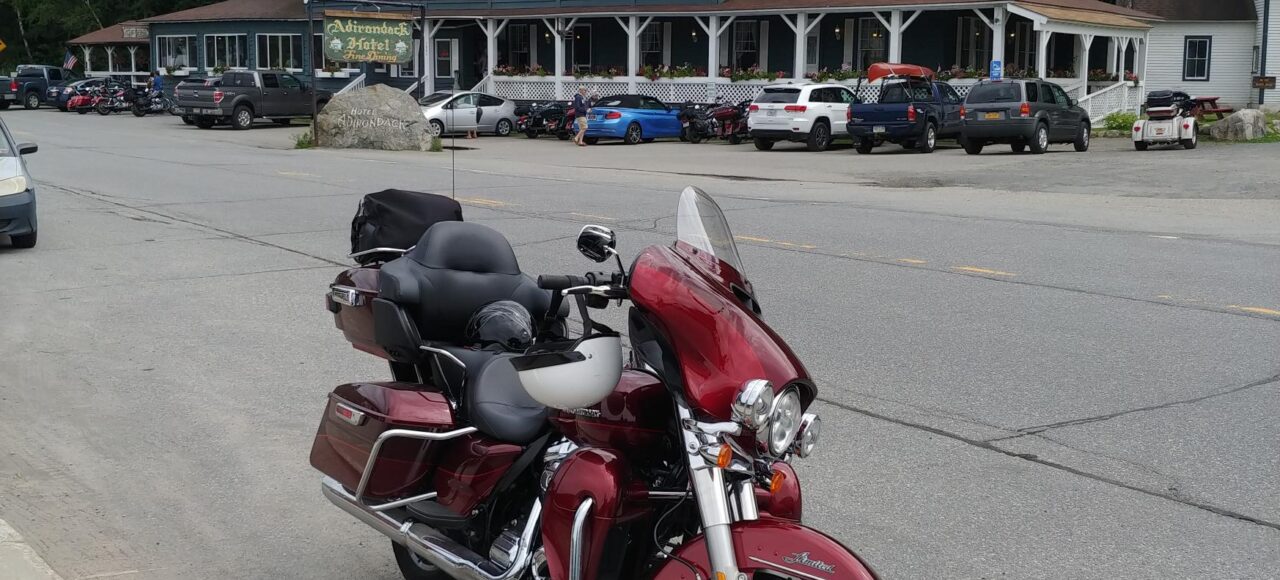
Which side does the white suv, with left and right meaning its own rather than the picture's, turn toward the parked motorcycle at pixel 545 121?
left

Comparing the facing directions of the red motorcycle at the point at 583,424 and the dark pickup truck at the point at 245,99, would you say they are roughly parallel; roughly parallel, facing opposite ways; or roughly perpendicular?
roughly perpendicular

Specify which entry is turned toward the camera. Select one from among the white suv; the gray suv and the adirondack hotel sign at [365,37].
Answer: the adirondack hotel sign

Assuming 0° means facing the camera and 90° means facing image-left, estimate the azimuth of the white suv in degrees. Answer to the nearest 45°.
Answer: approximately 225°

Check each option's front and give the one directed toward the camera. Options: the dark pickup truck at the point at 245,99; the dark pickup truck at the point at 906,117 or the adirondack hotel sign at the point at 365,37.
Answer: the adirondack hotel sign

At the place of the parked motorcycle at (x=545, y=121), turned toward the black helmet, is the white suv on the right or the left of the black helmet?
left

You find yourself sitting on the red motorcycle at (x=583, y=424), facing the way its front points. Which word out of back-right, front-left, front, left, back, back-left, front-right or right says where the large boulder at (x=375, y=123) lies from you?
back-left

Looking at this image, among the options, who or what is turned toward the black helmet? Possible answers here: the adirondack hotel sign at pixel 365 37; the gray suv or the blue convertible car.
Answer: the adirondack hotel sign

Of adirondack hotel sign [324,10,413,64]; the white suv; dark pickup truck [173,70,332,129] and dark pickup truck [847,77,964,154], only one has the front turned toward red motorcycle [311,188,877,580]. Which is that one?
the adirondack hotel sign

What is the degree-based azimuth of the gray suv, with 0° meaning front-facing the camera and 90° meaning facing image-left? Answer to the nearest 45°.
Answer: approximately 225°

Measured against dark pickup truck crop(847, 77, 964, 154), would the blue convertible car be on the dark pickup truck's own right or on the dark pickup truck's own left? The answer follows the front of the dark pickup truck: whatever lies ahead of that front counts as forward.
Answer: on the dark pickup truck's own left

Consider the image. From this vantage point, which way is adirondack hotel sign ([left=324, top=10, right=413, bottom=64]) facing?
toward the camera

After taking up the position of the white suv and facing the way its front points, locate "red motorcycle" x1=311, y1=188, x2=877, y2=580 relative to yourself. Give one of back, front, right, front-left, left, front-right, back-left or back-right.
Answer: back-right

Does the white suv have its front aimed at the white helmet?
no

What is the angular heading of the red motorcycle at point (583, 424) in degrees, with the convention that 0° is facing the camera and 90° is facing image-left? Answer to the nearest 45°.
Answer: approximately 315°

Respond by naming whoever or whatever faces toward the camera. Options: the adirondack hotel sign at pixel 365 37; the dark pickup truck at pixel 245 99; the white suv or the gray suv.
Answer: the adirondack hotel sign

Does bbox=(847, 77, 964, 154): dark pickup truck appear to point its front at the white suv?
no

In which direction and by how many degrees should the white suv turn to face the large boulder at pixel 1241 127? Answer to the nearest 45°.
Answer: approximately 45° to its right

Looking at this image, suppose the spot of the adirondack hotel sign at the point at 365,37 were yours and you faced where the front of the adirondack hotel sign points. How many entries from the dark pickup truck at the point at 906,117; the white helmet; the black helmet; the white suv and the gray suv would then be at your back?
0

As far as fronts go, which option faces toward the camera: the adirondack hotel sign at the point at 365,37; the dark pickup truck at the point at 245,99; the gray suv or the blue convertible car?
the adirondack hotel sign
